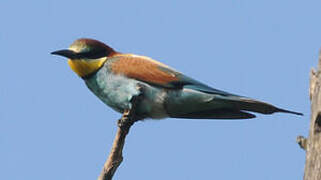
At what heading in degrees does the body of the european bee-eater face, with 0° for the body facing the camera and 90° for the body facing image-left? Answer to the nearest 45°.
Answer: approximately 90°

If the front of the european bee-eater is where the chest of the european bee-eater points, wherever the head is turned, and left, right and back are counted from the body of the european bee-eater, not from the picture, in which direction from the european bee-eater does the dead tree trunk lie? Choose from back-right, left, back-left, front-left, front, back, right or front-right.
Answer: back-left
